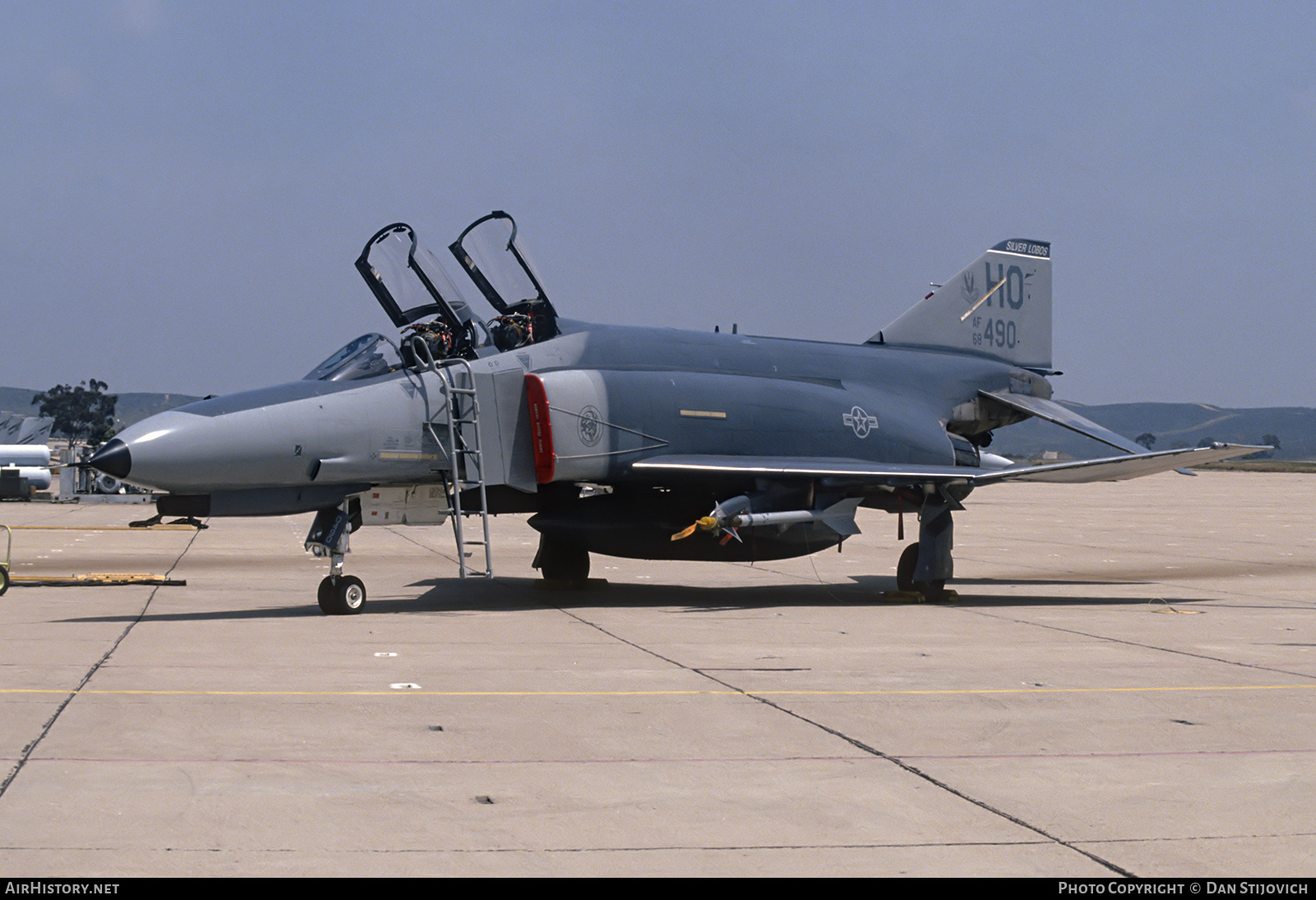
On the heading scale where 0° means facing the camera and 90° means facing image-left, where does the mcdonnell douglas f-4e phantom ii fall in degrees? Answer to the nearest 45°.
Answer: approximately 45°
